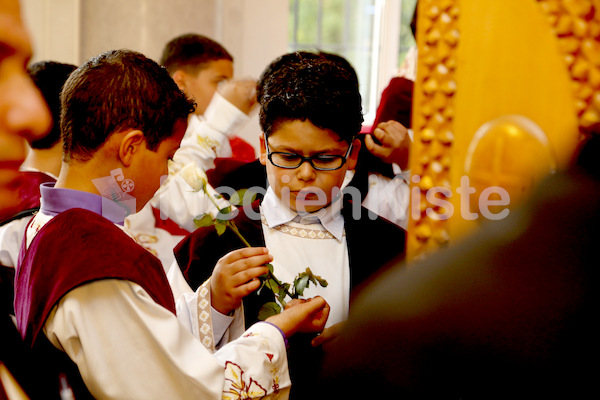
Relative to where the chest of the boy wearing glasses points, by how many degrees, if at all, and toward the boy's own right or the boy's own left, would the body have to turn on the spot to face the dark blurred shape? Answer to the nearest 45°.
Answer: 0° — they already face it

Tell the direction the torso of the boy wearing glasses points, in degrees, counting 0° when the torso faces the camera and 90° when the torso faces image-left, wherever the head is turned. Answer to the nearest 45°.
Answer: approximately 0°

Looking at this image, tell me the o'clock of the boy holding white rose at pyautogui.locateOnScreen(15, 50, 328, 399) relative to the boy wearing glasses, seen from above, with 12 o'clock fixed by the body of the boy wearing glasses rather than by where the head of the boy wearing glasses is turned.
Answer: The boy holding white rose is roughly at 1 o'clock from the boy wearing glasses.
